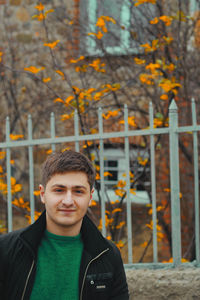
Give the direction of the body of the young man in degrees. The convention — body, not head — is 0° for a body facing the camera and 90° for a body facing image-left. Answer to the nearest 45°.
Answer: approximately 0°
